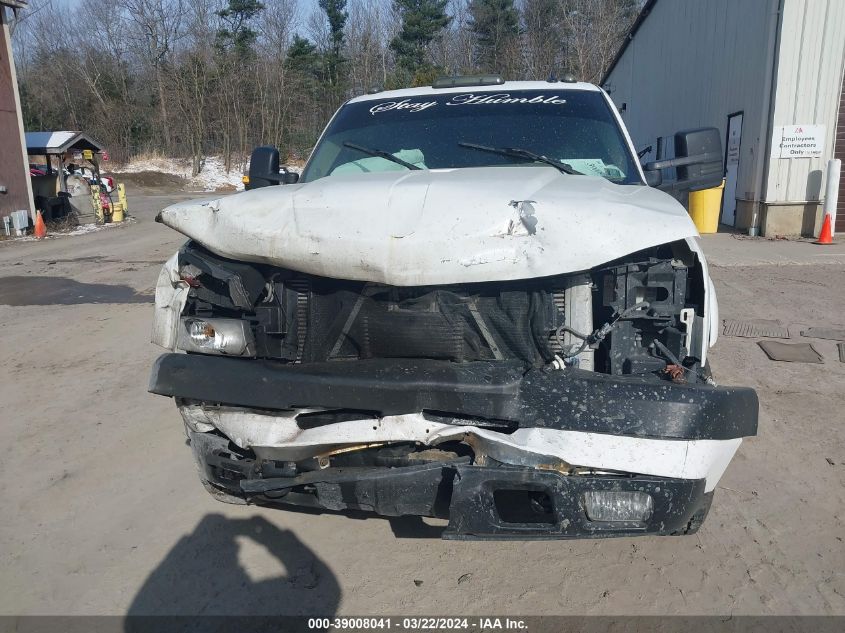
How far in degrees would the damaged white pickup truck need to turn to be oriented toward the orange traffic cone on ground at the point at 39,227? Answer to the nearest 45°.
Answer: approximately 135° to its right

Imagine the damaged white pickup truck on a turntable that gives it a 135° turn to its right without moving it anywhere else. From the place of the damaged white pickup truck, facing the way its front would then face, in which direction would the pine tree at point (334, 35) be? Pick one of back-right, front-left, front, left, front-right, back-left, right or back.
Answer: front-right

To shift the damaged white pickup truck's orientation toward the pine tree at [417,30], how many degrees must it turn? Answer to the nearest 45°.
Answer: approximately 180°

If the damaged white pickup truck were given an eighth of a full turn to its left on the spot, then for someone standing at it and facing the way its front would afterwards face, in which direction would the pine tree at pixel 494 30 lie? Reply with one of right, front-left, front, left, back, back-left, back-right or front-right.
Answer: back-left

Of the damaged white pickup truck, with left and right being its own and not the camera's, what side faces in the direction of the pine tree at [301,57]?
back

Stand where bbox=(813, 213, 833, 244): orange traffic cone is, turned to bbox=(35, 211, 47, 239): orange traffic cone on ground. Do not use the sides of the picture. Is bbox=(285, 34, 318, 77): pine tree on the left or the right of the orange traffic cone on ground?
right

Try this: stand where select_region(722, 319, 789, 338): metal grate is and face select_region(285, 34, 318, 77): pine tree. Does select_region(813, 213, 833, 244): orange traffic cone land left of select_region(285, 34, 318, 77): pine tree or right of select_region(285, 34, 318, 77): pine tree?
right

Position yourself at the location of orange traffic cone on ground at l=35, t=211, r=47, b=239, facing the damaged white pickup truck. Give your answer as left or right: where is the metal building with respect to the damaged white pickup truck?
left

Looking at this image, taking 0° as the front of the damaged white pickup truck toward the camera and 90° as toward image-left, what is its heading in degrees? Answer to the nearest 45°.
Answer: approximately 0°

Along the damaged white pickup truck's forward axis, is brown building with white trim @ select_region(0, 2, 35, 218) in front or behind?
behind
